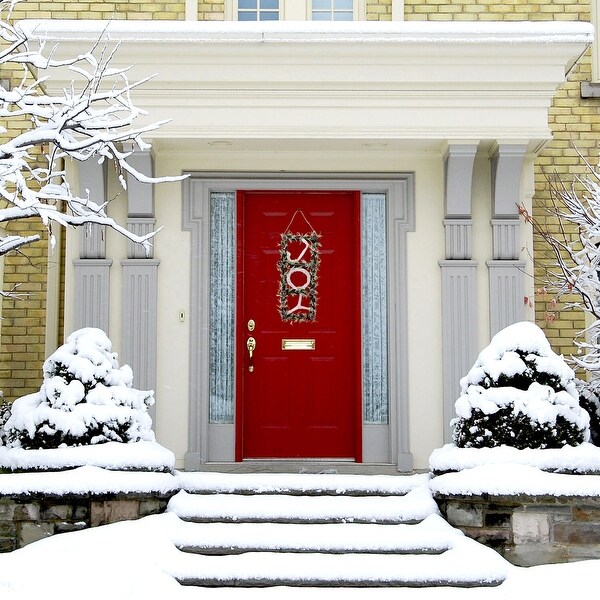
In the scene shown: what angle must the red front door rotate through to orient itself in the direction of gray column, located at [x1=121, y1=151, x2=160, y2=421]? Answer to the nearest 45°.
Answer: approximately 90° to its right

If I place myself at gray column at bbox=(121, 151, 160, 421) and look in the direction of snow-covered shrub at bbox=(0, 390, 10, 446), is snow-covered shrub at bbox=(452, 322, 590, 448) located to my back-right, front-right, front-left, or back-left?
back-left

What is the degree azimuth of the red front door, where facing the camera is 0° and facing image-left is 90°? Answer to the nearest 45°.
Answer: approximately 0°

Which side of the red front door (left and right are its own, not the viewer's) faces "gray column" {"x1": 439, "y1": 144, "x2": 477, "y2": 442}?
left

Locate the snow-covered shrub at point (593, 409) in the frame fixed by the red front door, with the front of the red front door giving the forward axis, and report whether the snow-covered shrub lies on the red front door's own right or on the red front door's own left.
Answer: on the red front door's own left

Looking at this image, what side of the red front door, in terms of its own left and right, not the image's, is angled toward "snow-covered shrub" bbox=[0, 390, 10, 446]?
right

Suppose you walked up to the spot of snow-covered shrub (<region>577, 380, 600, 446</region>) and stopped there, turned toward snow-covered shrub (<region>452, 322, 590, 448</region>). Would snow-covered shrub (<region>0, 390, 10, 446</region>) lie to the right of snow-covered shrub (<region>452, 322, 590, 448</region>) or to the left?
right

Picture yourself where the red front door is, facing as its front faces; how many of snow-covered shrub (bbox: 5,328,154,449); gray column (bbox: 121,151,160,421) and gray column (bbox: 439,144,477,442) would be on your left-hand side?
1

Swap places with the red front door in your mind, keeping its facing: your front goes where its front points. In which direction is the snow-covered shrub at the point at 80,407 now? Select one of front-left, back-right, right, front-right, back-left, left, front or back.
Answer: front-right
